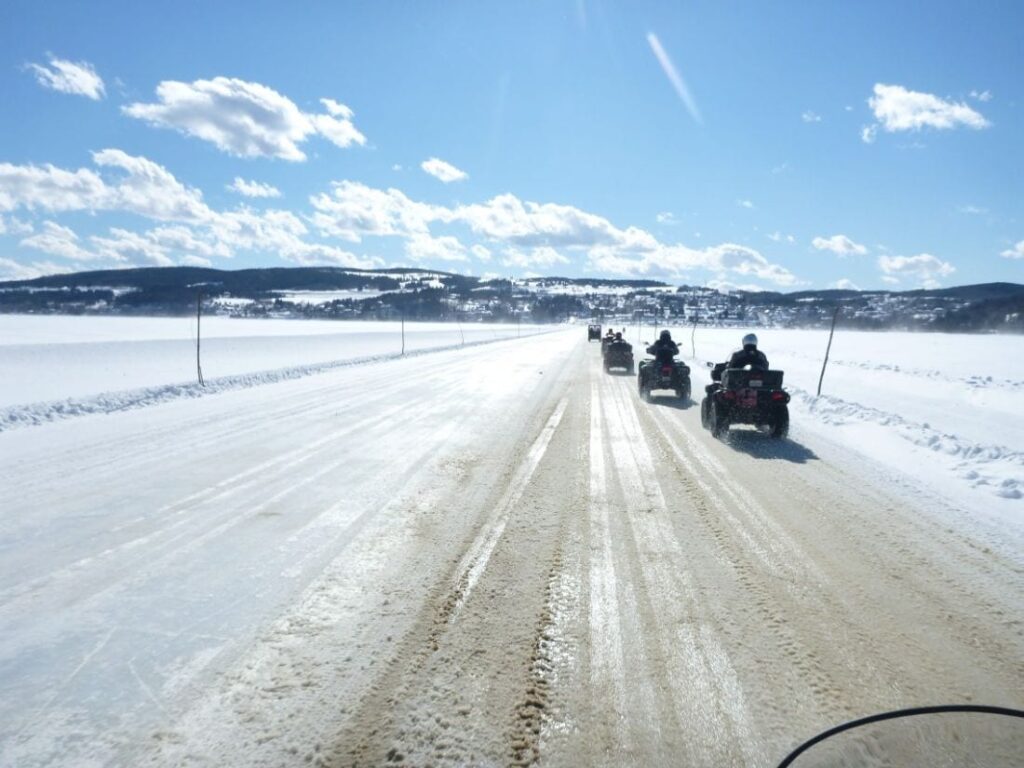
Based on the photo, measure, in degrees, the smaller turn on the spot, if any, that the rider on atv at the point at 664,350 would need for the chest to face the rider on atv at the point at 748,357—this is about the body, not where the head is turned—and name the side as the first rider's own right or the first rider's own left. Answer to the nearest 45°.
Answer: approximately 180°

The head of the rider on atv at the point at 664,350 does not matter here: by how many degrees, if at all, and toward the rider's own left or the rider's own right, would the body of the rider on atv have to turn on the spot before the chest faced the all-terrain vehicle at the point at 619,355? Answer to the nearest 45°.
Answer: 0° — they already face it

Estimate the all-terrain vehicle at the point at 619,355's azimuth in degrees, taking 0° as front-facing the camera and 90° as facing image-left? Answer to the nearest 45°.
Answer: approximately 180°

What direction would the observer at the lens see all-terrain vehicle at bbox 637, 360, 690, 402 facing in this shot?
facing away from the viewer

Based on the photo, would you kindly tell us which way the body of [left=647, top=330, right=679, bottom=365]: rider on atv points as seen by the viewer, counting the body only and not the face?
away from the camera

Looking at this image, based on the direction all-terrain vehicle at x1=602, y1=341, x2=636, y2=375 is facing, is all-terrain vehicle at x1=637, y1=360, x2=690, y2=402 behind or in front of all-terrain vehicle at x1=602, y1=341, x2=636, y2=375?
behind

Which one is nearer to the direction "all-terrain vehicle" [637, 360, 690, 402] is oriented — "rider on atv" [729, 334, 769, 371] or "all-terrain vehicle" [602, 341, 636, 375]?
the all-terrain vehicle

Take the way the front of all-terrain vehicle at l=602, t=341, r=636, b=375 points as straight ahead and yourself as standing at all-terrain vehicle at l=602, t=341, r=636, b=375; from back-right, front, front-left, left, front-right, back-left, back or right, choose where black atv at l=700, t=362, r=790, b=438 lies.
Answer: back

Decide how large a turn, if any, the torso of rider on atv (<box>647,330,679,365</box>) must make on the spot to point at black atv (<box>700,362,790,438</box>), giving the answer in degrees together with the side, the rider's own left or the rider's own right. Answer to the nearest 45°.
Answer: approximately 180°

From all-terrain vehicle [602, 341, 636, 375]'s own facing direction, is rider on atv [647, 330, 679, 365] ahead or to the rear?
to the rear
